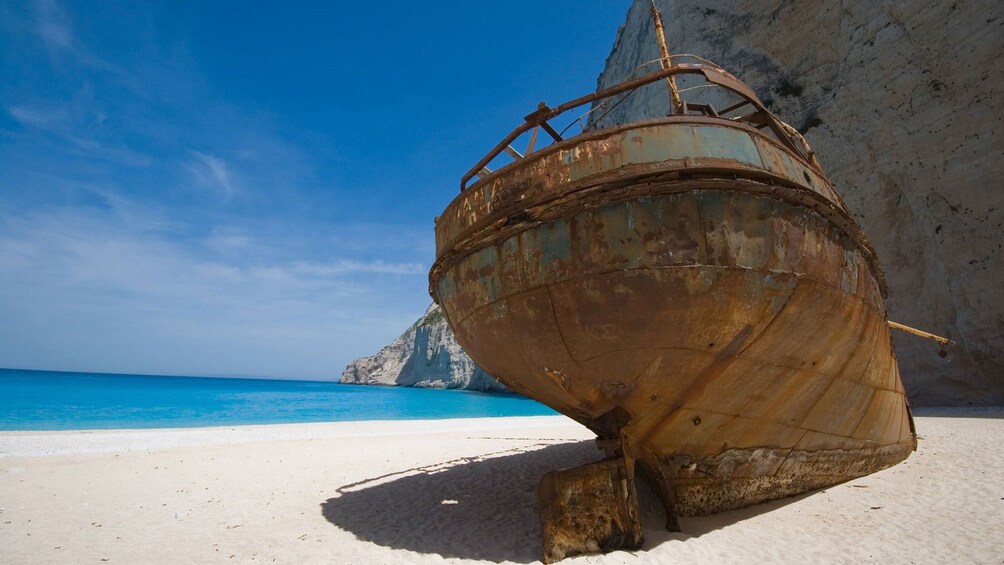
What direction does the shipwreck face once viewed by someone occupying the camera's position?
facing away from the viewer and to the right of the viewer
